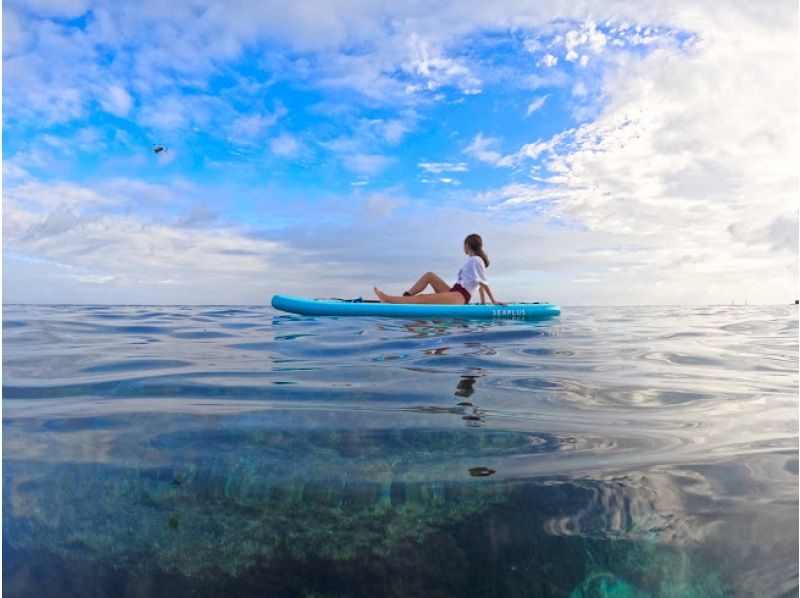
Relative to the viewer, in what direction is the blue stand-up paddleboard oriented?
to the viewer's left

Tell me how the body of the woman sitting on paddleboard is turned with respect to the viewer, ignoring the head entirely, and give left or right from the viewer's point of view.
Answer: facing to the left of the viewer
